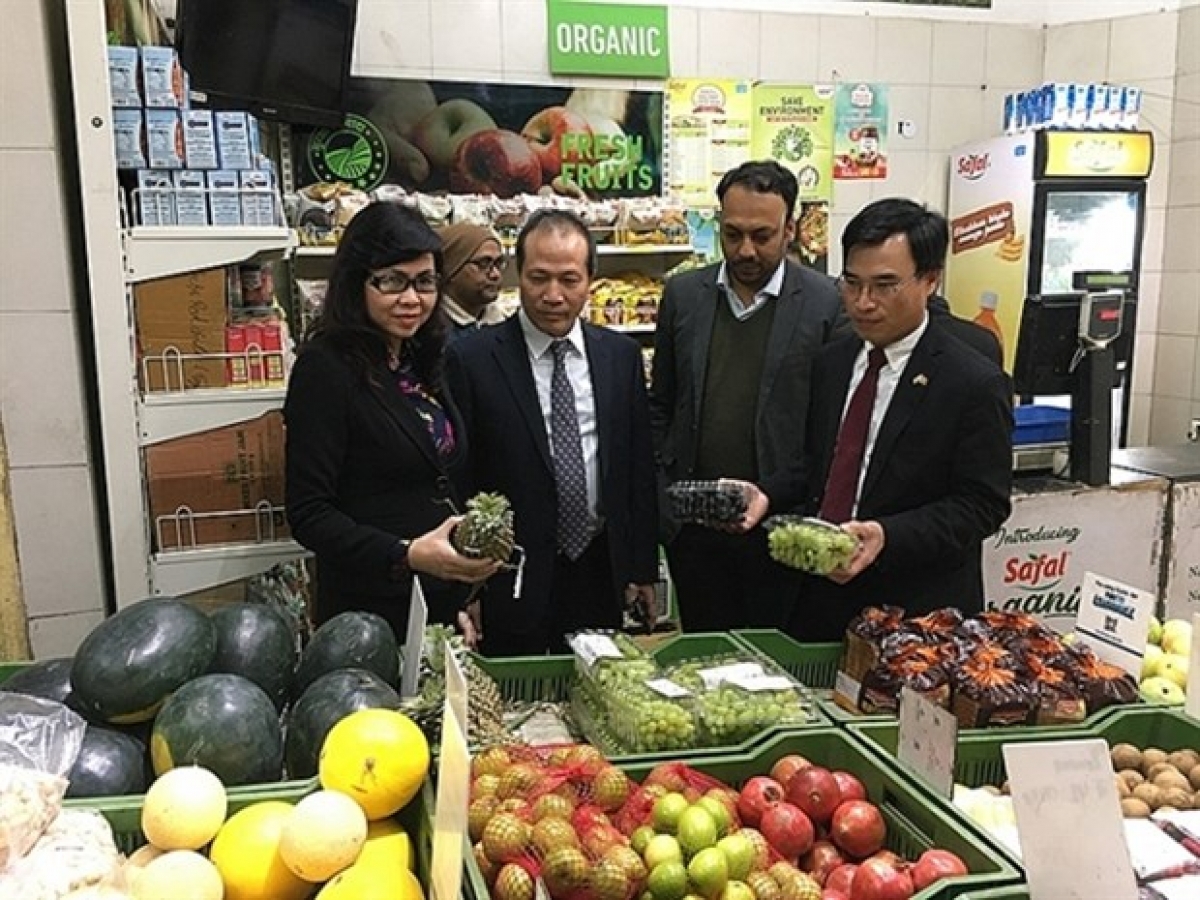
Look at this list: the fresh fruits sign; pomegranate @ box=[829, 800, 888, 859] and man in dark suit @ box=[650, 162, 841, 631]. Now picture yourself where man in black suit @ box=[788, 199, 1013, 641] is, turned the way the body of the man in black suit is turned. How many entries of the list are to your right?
2

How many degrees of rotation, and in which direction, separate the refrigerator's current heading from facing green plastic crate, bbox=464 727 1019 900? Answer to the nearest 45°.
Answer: approximately 45° to its right

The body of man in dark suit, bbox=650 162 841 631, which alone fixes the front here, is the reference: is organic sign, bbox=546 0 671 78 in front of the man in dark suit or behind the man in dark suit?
behind

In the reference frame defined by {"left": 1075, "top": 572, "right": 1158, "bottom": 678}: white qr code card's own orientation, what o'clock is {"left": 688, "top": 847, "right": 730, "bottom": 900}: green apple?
The green apple is roughly at 1 o'clock from the white qr code card.

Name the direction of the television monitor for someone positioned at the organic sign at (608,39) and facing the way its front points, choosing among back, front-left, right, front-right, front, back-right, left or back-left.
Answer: front-right

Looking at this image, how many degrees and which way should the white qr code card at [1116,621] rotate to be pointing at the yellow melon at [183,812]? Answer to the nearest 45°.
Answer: approximately 45° to its right
